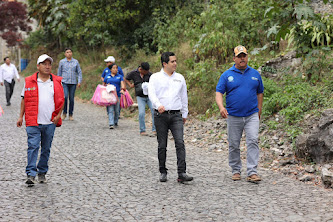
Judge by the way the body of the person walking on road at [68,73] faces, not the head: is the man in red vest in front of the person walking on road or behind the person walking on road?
in front

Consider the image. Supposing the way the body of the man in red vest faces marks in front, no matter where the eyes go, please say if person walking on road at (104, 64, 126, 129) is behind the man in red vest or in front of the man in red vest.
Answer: behind

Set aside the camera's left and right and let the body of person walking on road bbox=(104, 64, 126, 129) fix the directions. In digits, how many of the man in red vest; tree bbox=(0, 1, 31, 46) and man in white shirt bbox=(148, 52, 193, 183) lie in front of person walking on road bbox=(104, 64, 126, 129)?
2

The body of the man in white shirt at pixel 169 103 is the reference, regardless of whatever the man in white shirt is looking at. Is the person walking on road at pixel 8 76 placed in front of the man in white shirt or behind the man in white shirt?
behind

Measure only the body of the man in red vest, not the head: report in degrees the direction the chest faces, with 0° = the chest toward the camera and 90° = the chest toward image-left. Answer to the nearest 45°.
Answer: approximately 0°

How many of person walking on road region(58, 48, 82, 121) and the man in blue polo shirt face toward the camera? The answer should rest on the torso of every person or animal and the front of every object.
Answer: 2

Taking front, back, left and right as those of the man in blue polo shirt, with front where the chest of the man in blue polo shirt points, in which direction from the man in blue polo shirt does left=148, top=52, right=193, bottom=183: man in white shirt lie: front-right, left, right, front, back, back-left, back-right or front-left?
right

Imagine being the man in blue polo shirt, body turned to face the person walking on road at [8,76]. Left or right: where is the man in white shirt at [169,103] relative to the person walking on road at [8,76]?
left

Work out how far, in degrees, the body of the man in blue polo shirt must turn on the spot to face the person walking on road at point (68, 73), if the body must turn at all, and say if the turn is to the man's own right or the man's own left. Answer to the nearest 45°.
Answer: approximately 135° to the man's own right

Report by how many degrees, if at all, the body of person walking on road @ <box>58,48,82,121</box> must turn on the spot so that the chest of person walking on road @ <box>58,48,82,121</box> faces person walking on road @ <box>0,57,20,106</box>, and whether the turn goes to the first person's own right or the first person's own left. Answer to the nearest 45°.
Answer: approximately 135° to the first person's own right

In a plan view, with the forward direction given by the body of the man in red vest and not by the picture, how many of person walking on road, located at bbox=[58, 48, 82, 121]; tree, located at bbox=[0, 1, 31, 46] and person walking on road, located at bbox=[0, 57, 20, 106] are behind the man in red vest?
3
